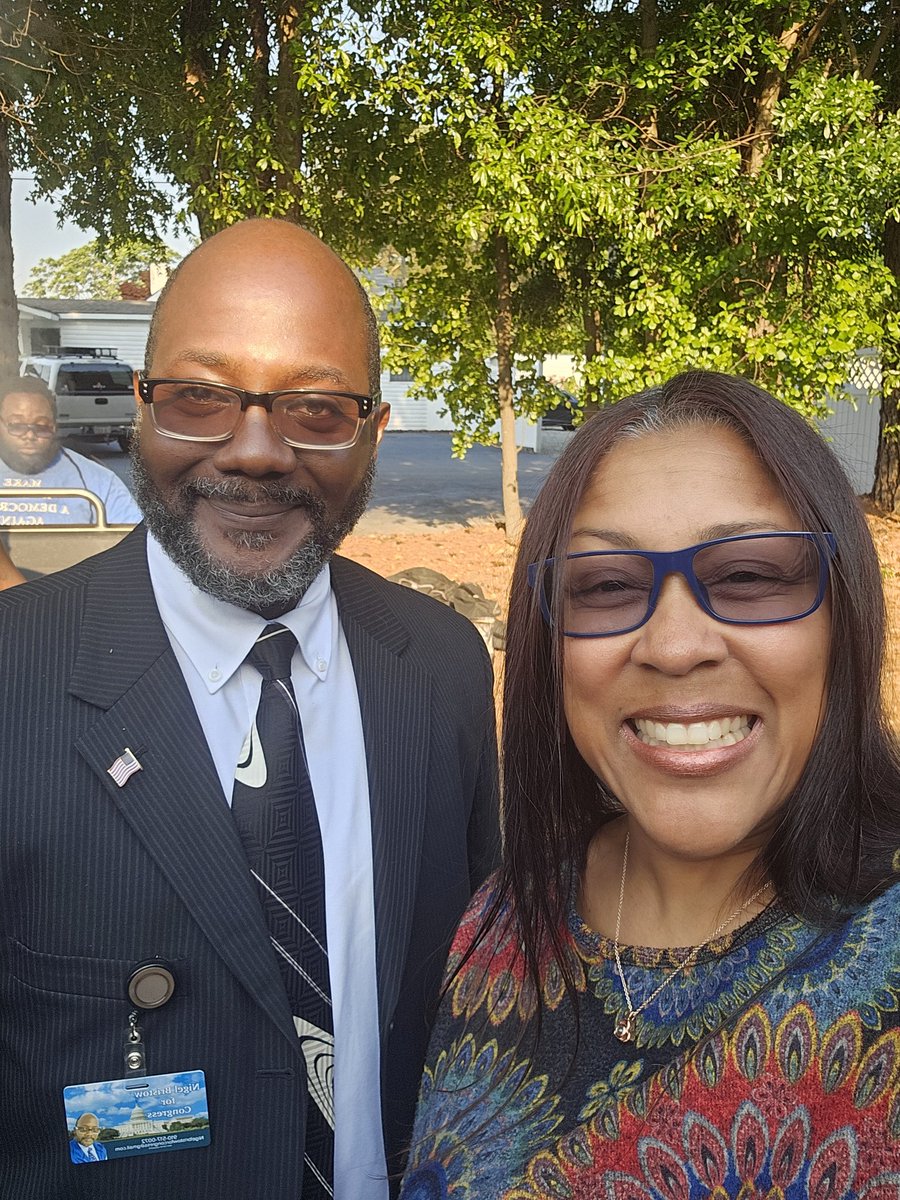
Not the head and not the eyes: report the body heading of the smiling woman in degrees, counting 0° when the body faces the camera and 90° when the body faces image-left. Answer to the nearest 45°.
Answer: approximately 0°

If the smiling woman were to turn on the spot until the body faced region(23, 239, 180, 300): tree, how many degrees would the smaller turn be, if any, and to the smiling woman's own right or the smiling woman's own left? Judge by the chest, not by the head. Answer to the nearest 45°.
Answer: approximately 135° to the smiling woman's own right

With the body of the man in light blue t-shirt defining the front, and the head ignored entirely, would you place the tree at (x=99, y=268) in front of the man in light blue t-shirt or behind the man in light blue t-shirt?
behind

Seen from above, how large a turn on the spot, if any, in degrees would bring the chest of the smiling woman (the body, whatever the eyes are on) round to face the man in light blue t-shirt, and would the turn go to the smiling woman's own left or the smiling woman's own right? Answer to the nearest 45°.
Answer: approximately 135° to the smiling woman's own right

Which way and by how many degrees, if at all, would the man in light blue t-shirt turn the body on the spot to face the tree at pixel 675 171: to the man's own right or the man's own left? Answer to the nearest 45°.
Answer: approximately 135° to the man's own left

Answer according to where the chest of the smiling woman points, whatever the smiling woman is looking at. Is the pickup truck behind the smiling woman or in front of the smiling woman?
behind
